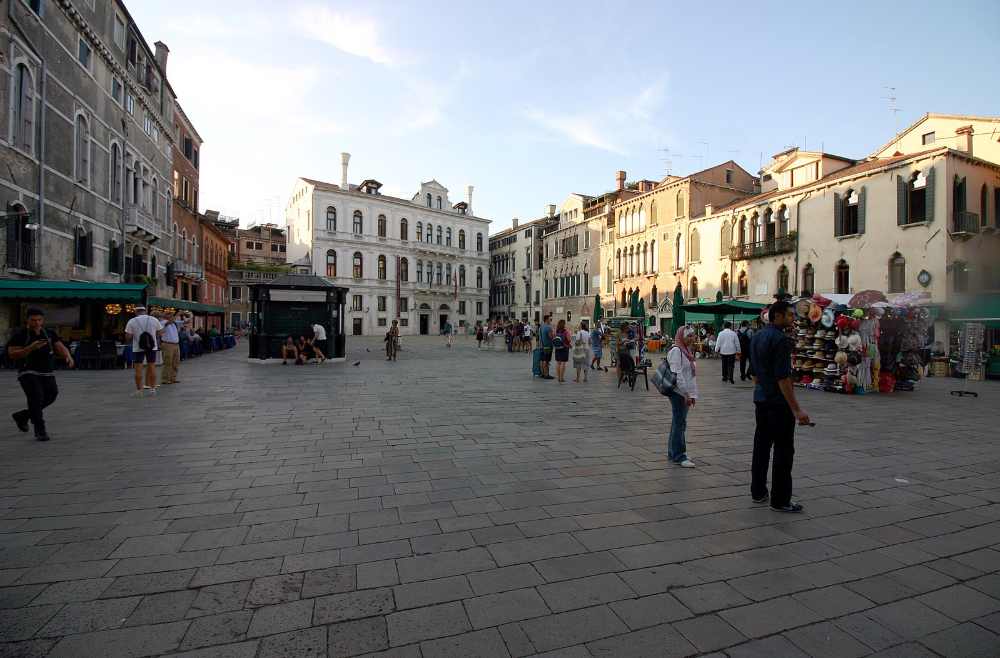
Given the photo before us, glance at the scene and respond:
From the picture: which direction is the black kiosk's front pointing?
toward the camera

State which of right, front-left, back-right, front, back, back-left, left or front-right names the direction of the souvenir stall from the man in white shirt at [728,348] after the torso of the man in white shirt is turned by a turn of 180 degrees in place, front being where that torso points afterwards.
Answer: left

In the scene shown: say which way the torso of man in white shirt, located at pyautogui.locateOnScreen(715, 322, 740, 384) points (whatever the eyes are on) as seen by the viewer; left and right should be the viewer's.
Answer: facing away from the viewer

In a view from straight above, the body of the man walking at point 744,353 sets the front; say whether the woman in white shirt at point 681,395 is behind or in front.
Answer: behind

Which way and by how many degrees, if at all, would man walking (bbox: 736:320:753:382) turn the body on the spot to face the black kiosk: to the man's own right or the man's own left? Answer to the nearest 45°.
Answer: approximately 90° to the man's own left

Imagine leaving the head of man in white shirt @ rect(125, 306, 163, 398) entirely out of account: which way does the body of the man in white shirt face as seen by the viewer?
away from the camera

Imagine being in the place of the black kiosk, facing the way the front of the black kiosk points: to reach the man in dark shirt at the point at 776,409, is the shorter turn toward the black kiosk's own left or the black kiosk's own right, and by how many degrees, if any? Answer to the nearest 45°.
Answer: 0° — it already faces them

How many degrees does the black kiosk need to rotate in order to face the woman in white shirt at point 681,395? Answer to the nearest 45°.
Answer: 0° — it already faces them

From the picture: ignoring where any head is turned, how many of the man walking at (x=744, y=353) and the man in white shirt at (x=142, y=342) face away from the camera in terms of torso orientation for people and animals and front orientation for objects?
2

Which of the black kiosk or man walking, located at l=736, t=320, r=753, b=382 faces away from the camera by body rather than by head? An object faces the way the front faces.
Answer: the man walking

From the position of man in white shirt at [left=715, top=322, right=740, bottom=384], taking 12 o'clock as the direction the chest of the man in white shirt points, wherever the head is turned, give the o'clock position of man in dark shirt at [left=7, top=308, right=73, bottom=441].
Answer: The man in dark shirt is roughly at 7 o'clock from the man in white shirt.

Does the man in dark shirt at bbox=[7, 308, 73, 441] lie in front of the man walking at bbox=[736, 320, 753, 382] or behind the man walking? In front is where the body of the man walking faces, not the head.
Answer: behind

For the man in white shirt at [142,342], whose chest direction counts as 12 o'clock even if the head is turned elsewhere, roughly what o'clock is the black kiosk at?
The black kiosk is roughly at 1 o'clock from the man in white shirt.

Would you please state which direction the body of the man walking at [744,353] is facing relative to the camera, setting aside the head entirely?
away from the camera
